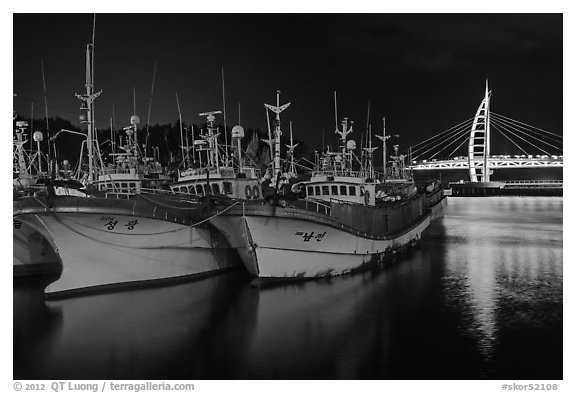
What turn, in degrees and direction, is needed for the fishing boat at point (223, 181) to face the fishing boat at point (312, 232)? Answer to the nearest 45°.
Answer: approximately 90° to its left

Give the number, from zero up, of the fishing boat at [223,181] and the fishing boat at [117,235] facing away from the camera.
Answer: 0

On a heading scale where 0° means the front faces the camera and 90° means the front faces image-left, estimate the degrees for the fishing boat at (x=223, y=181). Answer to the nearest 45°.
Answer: approximately 45°

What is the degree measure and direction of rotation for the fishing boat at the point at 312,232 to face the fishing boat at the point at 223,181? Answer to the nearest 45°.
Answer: approximately 90° to its right

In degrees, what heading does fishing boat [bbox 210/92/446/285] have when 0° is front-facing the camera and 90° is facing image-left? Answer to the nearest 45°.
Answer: approximately 45°

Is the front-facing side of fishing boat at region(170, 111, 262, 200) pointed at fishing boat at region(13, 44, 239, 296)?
yes

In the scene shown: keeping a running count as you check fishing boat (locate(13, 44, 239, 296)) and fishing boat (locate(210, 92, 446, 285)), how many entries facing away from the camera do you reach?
0

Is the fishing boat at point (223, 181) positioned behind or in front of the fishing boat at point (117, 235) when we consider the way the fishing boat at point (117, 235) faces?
behind

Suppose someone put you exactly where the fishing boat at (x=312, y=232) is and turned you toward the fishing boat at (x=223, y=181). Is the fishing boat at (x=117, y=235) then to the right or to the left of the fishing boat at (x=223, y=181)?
left

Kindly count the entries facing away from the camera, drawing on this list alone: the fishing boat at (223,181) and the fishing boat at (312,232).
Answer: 0

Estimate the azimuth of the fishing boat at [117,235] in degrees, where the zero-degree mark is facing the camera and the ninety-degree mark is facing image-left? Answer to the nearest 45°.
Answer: approximately 45°
